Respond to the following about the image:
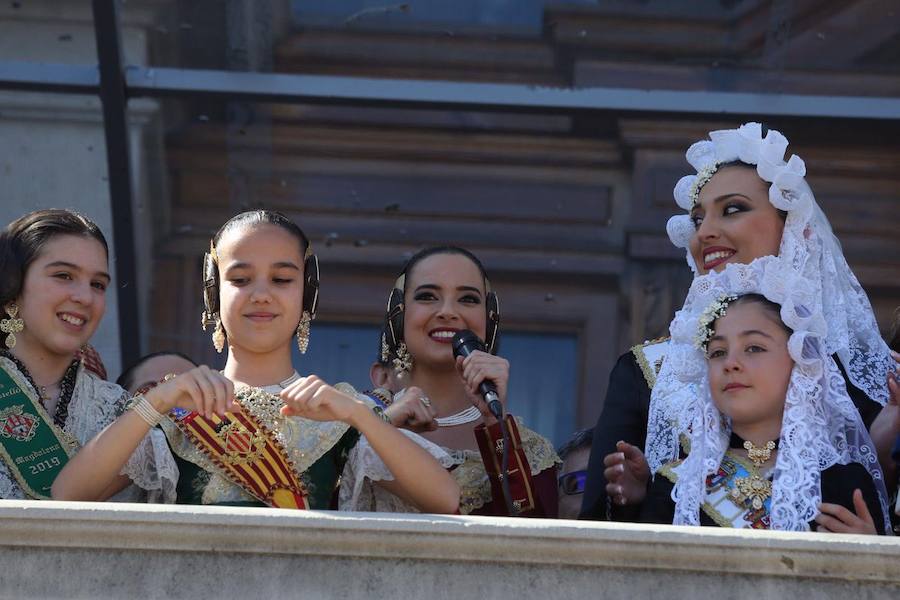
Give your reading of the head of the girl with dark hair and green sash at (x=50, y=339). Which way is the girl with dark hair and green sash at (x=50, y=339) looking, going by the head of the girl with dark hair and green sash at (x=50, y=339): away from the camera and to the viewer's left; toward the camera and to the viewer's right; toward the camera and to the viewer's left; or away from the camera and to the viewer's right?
toward the camera and to the viewer's right

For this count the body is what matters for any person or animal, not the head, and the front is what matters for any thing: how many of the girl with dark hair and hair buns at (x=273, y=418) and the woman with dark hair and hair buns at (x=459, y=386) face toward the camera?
2

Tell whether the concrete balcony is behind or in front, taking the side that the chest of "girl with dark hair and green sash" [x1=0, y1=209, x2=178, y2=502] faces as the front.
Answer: in front

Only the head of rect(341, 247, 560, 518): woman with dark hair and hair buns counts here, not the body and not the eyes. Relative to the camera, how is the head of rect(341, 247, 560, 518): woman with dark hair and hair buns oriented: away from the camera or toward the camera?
toward the camera

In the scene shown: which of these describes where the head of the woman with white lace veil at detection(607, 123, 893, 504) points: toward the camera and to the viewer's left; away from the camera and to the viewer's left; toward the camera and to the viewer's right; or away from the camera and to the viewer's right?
toward the camera and to the viewer's left

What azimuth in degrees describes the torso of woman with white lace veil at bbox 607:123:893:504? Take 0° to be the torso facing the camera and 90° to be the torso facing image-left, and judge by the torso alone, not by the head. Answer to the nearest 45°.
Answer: approximately 45°

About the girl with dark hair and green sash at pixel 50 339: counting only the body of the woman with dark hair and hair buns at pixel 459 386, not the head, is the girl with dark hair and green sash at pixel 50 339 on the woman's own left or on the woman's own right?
on the woman's own right

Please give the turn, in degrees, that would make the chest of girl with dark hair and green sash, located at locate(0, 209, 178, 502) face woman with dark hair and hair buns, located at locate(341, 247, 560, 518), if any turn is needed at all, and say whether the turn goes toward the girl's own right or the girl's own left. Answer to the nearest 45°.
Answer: approximately 45° to the girl's own left

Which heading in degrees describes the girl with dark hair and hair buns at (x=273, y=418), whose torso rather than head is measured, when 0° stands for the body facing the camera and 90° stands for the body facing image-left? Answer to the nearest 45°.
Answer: approximately 0°

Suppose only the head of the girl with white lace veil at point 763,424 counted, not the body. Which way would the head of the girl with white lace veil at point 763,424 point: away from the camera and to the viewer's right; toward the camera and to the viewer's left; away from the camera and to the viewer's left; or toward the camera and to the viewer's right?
toward the camera and to the viewer's left

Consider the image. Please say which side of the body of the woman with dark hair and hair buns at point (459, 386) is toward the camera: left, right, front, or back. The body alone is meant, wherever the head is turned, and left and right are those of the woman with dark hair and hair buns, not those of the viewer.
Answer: front

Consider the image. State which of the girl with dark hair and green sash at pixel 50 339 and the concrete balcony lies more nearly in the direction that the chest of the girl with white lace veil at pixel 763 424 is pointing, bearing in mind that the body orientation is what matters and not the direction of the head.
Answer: the concrete balcony

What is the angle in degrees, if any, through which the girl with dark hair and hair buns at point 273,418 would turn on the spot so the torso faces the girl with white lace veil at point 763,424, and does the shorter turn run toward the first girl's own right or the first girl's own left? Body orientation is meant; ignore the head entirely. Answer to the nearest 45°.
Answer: approximately 90° to the first girl's own left

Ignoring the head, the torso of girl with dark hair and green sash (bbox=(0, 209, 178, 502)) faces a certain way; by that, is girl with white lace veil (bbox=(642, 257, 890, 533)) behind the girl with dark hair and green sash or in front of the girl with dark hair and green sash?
in front
